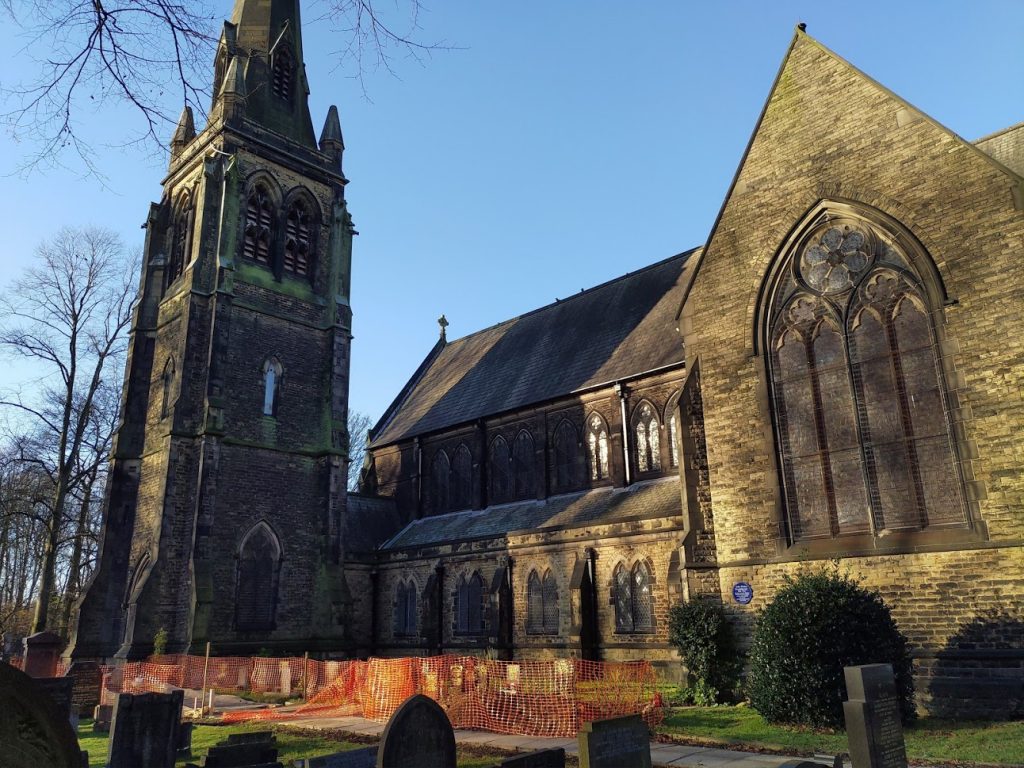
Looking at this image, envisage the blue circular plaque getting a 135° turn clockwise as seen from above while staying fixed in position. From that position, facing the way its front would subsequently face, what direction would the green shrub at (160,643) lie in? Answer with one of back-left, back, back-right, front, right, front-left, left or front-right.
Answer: front-left

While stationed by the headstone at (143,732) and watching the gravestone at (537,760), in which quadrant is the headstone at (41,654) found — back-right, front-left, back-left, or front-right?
back-left

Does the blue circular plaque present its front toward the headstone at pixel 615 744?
yes

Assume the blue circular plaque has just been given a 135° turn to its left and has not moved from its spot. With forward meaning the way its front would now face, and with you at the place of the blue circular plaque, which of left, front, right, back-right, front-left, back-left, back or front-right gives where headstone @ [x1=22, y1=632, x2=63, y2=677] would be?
back-left

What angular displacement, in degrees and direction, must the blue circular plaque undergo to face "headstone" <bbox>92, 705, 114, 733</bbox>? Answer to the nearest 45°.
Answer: approximately 90° to its right

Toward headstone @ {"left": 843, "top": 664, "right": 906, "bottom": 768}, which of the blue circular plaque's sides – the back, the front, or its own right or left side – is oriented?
front

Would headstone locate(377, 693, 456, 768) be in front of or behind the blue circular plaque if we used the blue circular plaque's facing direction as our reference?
in front

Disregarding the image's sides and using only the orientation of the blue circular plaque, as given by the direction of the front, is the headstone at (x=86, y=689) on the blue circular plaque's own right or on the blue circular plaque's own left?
on the blue circular plaque's own right

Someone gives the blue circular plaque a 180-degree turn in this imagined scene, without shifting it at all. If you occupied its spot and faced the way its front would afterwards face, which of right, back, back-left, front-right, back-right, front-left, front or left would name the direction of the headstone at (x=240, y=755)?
back-left

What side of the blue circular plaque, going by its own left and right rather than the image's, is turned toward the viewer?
front

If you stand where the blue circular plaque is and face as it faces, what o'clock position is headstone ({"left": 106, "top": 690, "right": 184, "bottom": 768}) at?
The headstone is roughly at 1 o'clock from the blue circular plaque.

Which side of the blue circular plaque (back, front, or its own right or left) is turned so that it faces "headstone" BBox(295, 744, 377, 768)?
front
